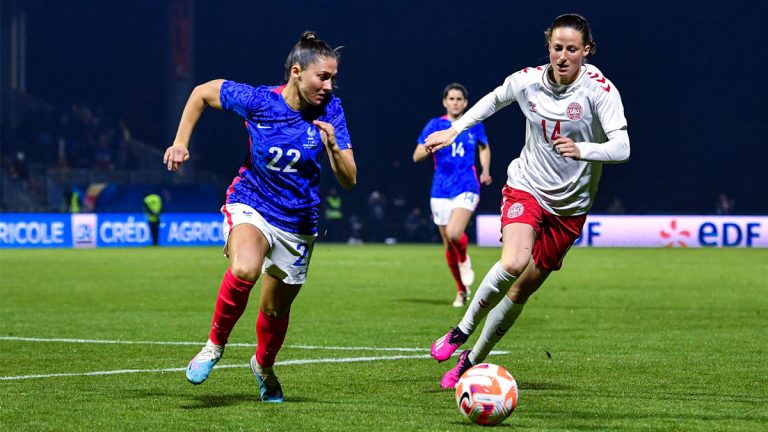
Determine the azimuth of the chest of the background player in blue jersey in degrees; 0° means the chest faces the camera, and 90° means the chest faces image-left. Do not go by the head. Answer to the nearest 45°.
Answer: approximately 0°

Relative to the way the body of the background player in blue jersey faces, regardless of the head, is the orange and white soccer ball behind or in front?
in front

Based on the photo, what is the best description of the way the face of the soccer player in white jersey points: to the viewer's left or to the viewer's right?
to the viewer's left

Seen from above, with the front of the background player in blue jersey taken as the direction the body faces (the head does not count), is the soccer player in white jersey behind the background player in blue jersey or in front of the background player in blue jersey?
in front
